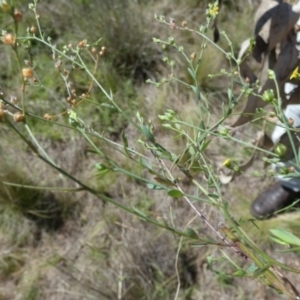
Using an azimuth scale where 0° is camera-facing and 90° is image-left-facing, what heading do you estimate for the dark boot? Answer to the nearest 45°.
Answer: approximately 45°
